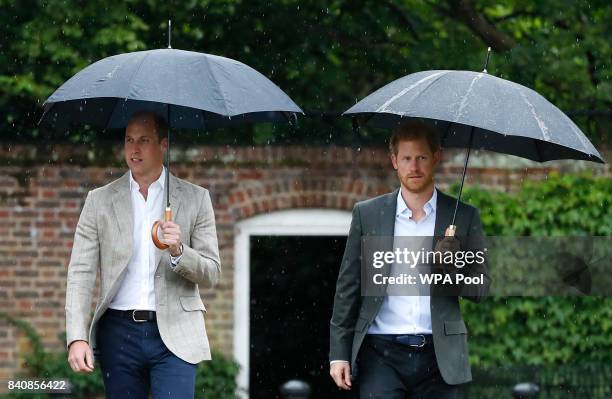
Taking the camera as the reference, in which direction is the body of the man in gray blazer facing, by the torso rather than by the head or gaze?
toward the camera

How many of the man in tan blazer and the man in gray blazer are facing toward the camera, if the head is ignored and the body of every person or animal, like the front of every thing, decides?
2

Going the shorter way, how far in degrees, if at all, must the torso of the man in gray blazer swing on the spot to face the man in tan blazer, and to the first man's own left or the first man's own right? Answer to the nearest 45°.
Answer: approximately 90° to the first man's own right

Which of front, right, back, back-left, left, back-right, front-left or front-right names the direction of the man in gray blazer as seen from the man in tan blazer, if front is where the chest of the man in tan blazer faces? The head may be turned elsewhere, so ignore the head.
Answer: left

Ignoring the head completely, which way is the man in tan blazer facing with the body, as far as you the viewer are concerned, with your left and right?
facing the viewer

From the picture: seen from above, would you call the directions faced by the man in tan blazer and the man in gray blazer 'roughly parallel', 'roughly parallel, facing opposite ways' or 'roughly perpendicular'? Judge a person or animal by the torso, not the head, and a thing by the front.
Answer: roughly parallel
